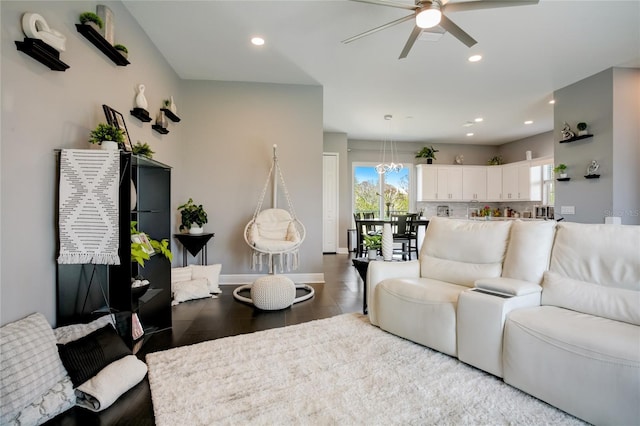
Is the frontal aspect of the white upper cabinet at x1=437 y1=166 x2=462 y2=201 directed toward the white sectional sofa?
yes

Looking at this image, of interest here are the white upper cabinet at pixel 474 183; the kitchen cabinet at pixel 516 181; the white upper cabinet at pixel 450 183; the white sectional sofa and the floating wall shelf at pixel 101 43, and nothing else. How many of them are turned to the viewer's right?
1

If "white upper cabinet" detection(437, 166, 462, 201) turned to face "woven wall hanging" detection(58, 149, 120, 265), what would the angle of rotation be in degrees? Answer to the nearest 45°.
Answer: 0° — it already faces it

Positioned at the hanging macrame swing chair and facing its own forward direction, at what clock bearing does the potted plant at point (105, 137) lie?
The potted plant is roughly at 1 o'clock from the hanging macrame swing chair.

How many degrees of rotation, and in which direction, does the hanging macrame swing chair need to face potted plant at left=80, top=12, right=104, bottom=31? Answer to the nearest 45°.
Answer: approximately 45° to its right

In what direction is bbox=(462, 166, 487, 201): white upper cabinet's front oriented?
toward the camera

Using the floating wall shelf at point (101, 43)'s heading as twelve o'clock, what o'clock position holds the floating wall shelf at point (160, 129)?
the floating wall shelf at point (160, 129) is roughly at 10 o'clock from the floating wall shelf at point (101, 43).

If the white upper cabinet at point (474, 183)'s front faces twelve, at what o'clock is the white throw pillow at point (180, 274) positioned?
The white throw pillow is roughly at 1 o'clock from the white upper cabinet.

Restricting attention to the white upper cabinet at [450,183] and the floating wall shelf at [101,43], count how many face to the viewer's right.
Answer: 1

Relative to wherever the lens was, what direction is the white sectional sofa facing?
facing the viewer and to the left of the viewer

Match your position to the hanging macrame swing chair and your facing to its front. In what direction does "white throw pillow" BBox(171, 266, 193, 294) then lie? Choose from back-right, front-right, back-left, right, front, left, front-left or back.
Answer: right

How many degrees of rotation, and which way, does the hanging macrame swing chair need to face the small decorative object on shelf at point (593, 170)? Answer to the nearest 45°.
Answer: approximately 90° to its left

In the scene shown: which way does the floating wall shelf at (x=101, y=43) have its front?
to the viewer's right

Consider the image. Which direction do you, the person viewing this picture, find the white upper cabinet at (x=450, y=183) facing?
facing the viewer

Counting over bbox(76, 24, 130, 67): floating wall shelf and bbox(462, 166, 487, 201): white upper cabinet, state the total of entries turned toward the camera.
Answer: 1

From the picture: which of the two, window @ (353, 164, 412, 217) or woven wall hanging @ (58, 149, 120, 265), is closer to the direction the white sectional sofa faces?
the woven wall hanging

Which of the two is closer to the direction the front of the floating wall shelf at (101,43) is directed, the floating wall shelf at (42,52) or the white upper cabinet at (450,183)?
the white upper cabinet

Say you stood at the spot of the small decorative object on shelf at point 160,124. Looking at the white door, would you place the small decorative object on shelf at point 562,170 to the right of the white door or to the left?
right

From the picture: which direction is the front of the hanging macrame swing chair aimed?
toward the camera
